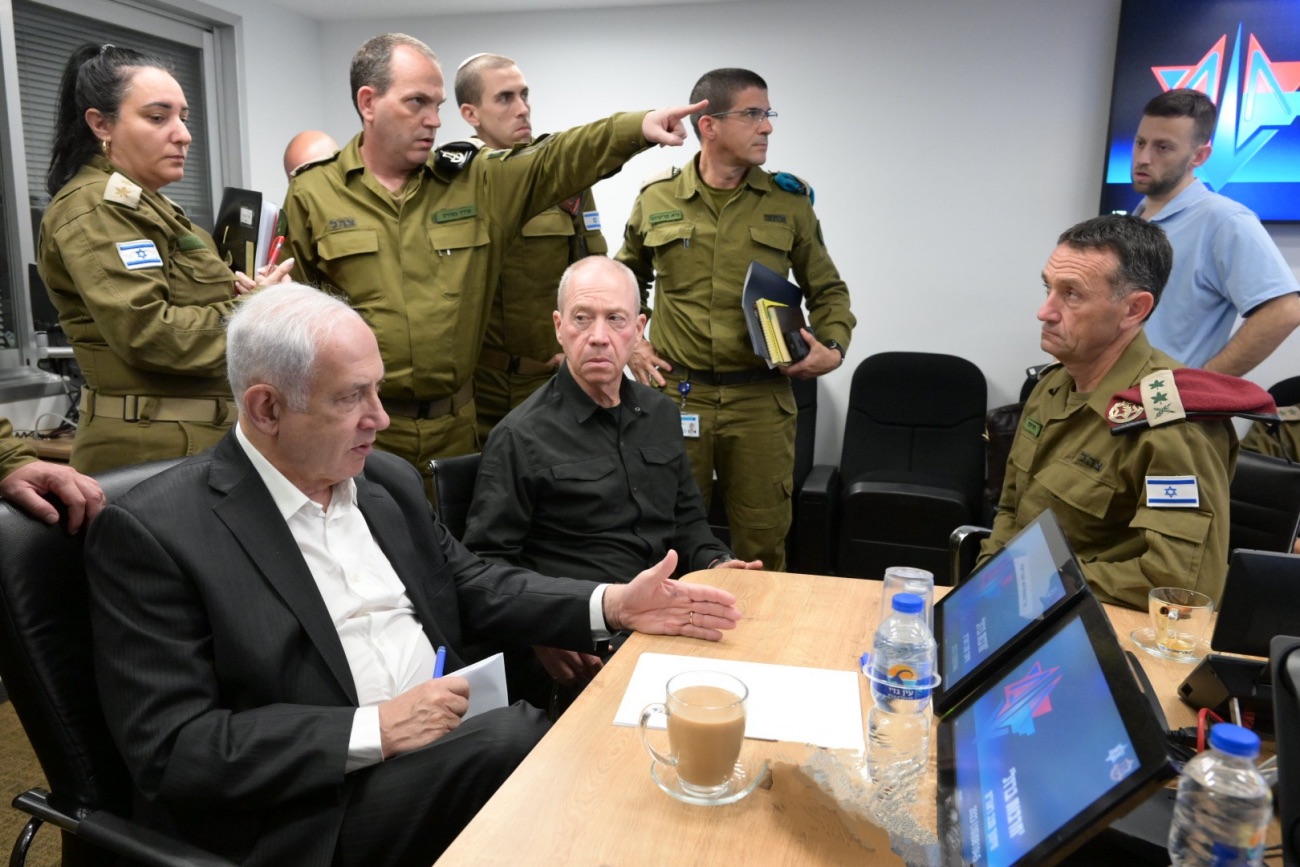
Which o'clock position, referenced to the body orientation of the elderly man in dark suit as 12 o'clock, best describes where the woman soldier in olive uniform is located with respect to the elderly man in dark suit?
The woman soldier in olive uniform is roughly at 7 o'clock from the elderly man in dark suit.

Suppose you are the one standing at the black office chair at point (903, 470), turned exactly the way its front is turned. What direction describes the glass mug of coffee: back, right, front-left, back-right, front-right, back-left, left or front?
front

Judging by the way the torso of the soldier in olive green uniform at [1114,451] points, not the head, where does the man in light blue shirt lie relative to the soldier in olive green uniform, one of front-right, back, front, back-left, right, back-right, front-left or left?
back-right

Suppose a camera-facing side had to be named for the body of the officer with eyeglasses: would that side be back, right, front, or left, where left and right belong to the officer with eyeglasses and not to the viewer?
front

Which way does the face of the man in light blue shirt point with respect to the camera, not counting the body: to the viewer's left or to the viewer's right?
to the viewer's left

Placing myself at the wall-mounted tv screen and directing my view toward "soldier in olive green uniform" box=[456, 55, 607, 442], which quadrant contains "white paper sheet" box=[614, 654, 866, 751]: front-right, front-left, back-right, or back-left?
front-left

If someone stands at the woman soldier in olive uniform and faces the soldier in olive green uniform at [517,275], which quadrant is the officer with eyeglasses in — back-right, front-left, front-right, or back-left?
front-right

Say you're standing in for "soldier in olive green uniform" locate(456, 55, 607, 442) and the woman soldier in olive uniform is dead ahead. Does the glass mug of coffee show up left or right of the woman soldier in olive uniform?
left

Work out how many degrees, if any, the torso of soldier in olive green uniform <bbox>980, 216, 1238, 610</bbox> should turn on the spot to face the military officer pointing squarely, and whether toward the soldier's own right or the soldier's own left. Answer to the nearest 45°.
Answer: approximately 45° to the soldier's own right

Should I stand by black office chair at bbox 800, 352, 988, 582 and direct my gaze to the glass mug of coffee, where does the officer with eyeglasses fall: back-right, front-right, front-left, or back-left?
front-right

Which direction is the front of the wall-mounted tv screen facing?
toward the camera

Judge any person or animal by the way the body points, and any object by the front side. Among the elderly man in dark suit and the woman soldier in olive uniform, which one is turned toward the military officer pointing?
the woman soldier in olive uniform

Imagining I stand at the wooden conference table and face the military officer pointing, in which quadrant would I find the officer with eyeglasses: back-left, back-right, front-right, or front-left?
front-right

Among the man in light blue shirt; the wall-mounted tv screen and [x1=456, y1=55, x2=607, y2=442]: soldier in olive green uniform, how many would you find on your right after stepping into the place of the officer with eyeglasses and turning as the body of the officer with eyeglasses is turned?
1

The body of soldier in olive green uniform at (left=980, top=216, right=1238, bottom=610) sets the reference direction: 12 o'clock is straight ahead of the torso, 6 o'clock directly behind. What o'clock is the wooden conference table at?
The wooden conference table is roughly at 11 o'clock from the soldier in olive green uniform.

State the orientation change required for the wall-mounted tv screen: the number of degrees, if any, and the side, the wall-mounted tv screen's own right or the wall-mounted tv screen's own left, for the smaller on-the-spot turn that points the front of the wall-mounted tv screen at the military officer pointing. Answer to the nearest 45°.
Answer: approximately 45° to the wall-mounted tv screen's own right

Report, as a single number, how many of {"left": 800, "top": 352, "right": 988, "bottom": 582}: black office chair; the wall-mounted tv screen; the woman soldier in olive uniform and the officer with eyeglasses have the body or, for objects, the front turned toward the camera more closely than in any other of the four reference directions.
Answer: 3

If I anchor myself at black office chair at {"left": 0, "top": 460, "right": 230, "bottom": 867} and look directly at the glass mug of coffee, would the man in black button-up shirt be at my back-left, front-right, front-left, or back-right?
front-left
